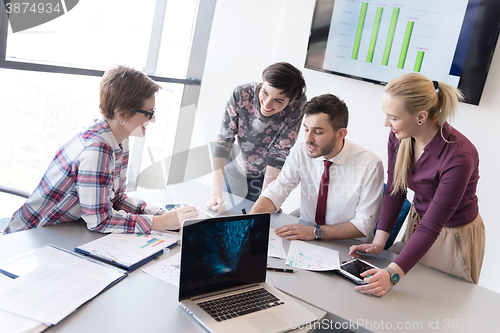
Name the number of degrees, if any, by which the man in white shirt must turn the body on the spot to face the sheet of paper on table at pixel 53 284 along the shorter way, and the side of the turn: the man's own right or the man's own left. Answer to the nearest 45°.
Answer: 0° — they already face it

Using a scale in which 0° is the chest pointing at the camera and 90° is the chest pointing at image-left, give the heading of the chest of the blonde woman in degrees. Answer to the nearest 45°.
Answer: approximately 45°

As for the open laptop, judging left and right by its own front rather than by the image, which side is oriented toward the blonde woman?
left

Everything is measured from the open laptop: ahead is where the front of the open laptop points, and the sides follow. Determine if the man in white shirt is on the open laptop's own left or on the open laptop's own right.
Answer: on the open laptop's own left

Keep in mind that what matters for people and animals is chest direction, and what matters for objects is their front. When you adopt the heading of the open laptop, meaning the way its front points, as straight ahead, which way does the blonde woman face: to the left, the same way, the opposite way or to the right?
to the right
